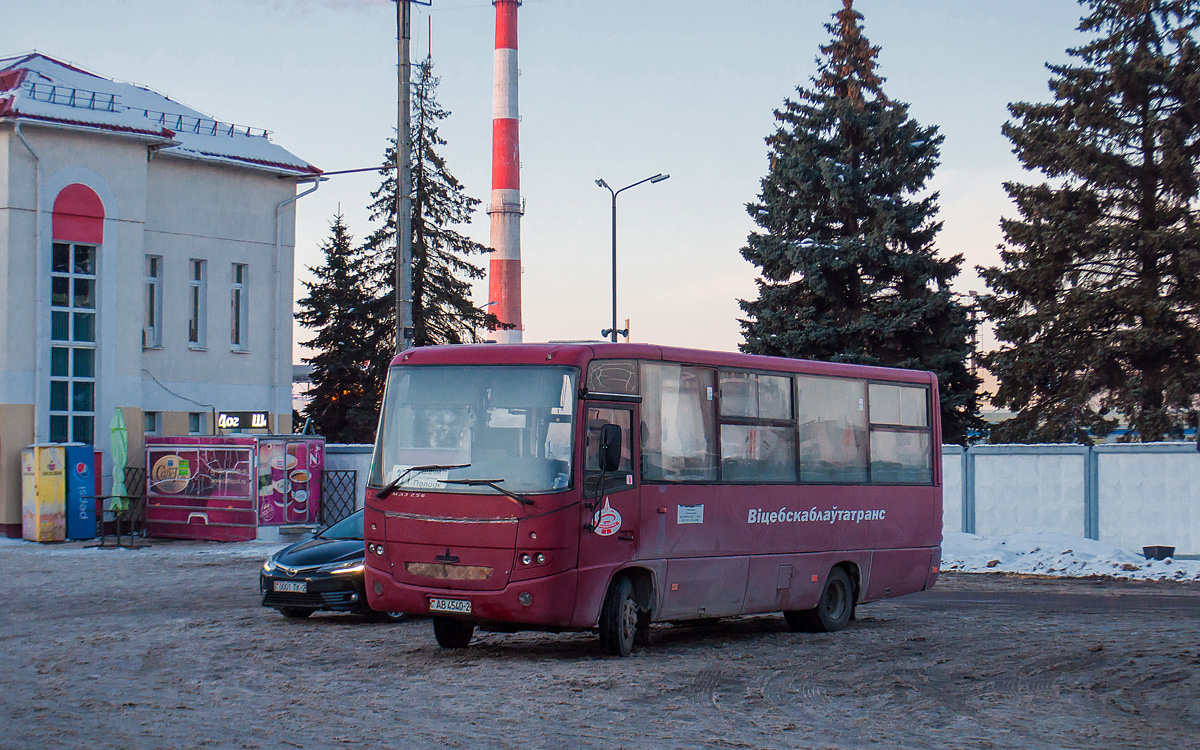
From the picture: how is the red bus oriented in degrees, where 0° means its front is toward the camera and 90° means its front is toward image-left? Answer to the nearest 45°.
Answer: approximately 45°

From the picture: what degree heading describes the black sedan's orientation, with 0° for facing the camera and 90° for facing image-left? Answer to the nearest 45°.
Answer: approximately 45°

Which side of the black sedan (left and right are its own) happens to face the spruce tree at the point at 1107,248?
back

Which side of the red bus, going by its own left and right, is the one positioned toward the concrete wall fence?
back

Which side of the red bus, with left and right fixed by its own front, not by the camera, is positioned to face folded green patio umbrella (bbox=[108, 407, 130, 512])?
right

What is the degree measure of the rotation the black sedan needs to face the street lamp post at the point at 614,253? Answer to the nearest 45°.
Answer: approximately 135° to its right

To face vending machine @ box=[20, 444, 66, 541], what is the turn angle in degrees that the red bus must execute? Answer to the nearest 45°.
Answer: approximately 90° to its right

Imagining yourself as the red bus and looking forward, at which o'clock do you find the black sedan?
The black sedan is roughly at 3 o'clock from the red bus.

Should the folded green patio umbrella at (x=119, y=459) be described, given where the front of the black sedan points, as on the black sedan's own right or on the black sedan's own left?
on the black sedan's own right

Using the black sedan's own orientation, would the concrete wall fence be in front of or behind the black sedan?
behind

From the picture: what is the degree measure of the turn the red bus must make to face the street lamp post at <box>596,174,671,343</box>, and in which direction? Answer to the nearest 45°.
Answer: approximately 135° to its right
